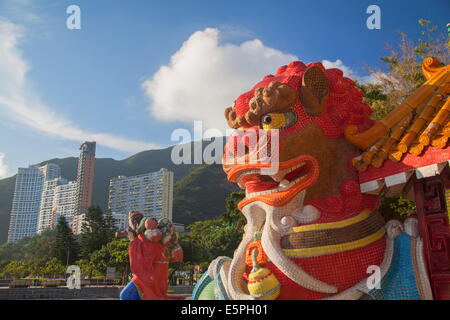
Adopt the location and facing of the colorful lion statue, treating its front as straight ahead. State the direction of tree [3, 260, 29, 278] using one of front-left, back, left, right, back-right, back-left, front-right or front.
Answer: right

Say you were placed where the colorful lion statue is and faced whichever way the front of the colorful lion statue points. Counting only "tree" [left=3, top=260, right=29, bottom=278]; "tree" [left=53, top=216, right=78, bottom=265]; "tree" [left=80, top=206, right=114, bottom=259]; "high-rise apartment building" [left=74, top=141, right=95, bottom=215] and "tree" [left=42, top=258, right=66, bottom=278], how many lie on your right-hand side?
5

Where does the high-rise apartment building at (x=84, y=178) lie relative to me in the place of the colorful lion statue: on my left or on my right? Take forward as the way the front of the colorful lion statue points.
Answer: on my right

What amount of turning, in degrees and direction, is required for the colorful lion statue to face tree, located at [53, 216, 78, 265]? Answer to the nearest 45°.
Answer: approximately 90° to its right

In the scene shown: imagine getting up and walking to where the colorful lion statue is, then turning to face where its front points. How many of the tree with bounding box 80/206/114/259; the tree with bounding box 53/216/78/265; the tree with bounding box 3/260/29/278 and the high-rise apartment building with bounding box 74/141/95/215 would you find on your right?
4

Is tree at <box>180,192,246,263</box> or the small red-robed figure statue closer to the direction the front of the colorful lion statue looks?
the small red-robed figure statue

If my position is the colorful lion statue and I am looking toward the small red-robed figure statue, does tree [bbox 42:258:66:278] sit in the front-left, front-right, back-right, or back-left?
front-right

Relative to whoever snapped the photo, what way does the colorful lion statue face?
facing the viewer and to the left of the viewer

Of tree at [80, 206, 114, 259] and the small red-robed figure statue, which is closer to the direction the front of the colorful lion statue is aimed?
the small red-robed figure statue

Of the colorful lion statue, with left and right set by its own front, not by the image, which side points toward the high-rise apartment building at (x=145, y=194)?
right

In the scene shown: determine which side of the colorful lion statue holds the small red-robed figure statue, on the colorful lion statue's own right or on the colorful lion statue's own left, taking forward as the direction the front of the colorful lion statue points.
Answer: on the colorful lion statue's own right

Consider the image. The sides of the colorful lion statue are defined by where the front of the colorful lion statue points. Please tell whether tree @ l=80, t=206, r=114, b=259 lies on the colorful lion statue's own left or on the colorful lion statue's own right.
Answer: on the colorful lion statue's own right
